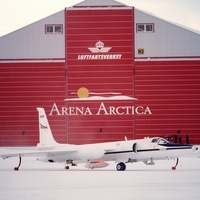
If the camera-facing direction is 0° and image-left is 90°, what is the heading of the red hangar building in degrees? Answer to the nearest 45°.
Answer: approximately 0°

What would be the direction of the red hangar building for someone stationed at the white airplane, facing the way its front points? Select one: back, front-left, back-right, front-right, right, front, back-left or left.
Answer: back-left

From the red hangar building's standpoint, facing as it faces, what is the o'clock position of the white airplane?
The white airplane is roughly at 12 o'clock from the red hangar building.

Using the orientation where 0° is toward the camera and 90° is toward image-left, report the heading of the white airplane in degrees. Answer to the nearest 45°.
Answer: approximately 315°
